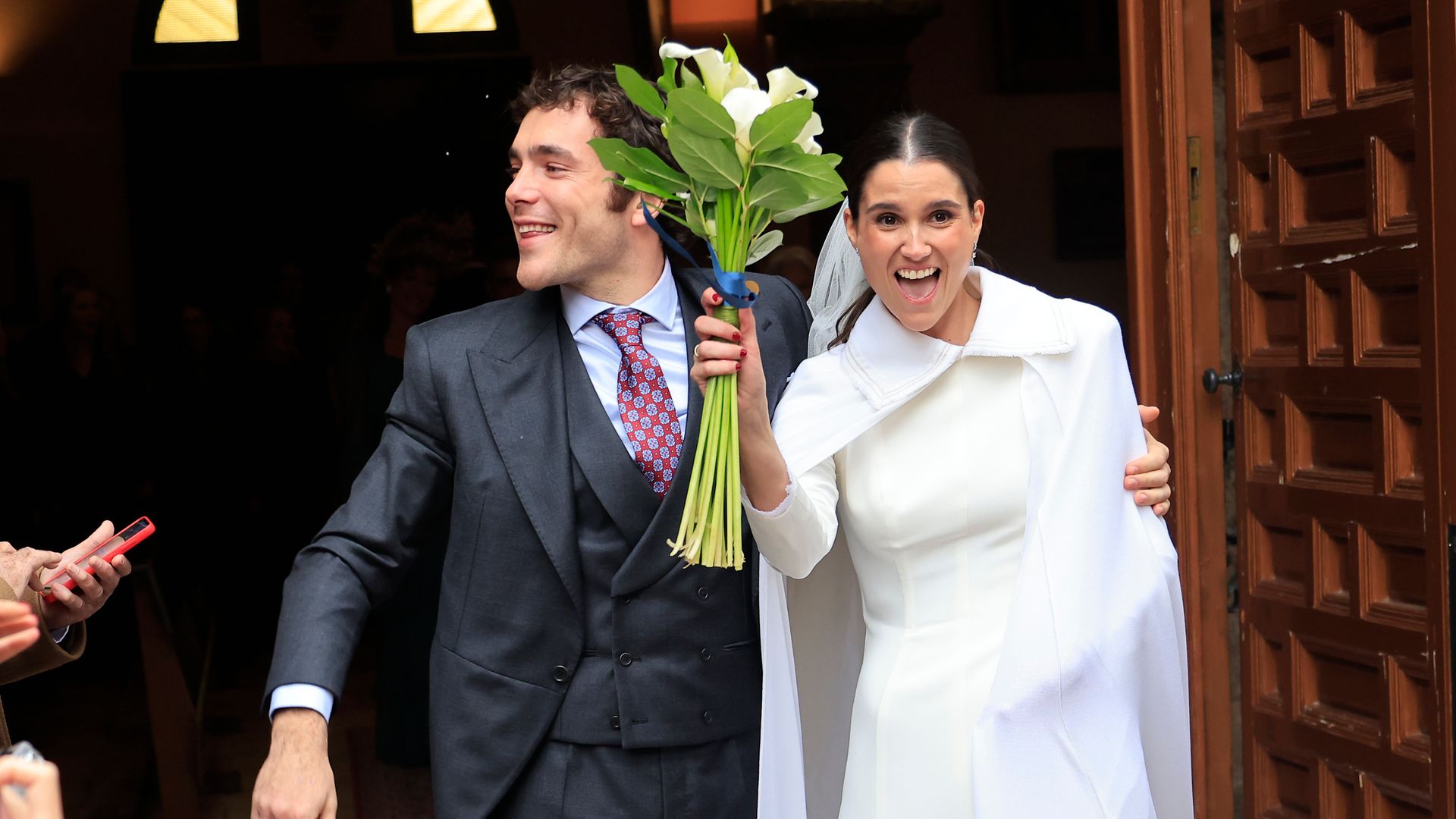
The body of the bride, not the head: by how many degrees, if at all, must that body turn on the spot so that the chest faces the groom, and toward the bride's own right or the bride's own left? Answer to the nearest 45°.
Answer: approximately 90° to the bride's own right

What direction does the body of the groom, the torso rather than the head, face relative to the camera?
toward the camera

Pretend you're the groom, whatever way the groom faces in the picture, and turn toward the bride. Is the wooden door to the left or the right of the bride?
left

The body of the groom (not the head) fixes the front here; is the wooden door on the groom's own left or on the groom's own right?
on the groom's own left

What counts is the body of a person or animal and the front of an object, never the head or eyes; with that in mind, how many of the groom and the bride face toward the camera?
2

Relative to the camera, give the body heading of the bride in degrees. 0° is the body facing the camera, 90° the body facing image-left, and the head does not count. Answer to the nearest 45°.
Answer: approximately 0°

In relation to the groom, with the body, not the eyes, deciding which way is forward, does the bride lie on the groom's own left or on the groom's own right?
on the groom's own left

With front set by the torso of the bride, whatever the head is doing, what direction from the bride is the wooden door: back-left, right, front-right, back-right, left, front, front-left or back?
back-left
